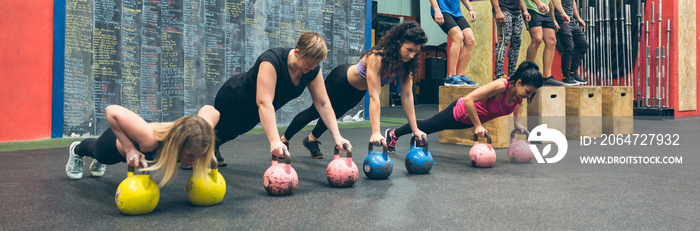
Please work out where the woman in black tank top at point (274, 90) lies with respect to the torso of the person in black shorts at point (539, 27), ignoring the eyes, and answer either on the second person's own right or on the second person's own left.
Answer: on the second person's own right

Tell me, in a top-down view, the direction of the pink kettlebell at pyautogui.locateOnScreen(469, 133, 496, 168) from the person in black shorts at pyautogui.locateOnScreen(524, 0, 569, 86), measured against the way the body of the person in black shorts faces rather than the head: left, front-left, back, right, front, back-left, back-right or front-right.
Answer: front-right

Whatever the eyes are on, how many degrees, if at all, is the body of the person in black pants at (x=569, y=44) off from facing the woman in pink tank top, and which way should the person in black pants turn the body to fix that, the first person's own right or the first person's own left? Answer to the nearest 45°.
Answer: approximately 45° to the first person's own right

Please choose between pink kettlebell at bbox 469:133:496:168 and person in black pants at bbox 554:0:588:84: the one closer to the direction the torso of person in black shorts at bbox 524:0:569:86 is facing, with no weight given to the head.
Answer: the pink kettlebell

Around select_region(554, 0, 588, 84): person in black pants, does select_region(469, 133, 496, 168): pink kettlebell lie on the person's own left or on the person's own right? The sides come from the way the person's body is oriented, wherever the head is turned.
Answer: on the person's own right

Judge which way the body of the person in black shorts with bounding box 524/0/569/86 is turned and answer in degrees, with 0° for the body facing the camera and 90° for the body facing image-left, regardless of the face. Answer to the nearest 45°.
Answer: approximately 315°

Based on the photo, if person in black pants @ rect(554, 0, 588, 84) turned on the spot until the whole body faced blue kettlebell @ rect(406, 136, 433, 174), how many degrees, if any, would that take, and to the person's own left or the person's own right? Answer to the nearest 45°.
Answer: approximately 45° to the person's own right

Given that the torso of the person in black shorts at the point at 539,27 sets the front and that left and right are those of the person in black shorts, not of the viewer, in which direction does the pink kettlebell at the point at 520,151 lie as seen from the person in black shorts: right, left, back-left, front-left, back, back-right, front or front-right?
front-right
